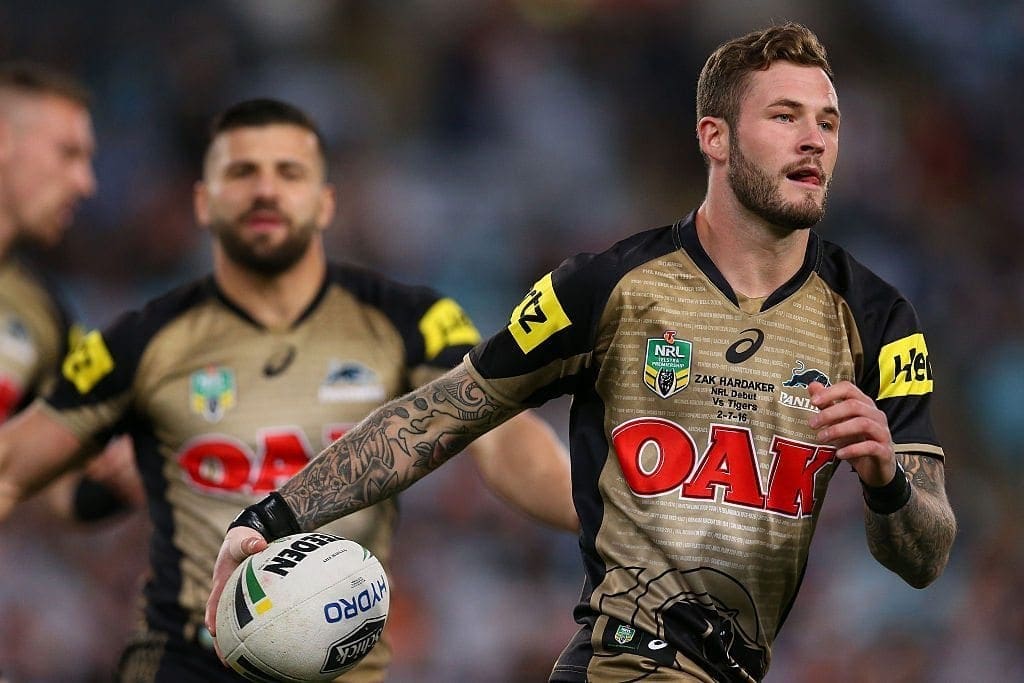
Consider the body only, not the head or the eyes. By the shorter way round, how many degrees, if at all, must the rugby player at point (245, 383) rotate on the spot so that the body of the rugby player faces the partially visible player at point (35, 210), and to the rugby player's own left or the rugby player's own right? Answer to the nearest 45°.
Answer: approximately 135° to the rugby player's own right

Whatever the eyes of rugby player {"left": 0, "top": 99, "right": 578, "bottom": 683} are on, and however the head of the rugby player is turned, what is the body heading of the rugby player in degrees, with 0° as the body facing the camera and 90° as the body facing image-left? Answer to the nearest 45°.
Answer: approximately 0°

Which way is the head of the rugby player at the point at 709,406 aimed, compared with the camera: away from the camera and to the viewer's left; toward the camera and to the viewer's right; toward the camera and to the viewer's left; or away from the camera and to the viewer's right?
toward the camera and to the viewer's right

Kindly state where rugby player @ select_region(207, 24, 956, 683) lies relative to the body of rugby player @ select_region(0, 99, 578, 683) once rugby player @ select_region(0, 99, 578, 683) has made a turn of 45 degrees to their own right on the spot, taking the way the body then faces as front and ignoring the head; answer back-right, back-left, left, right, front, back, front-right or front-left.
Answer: left
